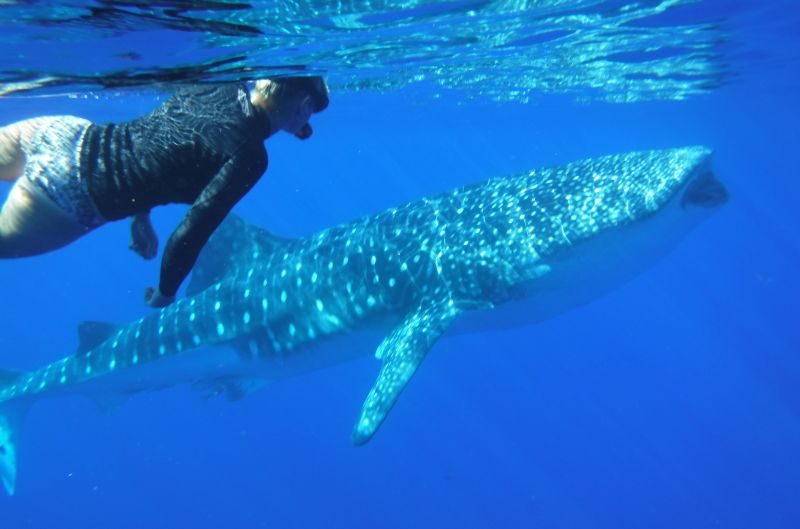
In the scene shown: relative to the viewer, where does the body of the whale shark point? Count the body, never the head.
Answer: to the viewer's right
